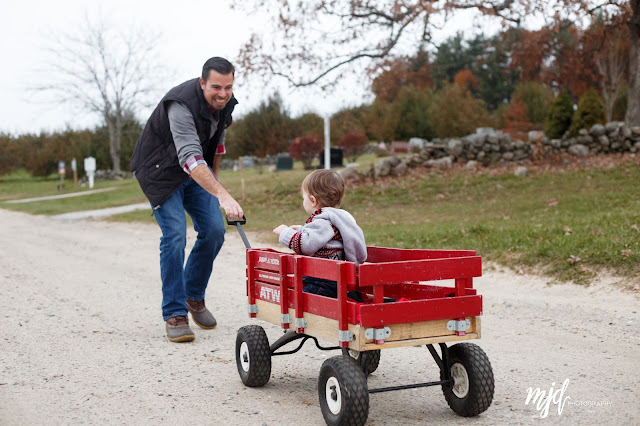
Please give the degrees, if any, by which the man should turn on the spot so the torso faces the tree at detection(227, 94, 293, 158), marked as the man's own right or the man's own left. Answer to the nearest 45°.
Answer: approximately 135° to the man's own left

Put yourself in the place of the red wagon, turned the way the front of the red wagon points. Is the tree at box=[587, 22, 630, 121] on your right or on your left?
on your right

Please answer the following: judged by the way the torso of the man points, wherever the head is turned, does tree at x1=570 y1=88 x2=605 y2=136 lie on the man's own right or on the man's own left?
on the man's own left

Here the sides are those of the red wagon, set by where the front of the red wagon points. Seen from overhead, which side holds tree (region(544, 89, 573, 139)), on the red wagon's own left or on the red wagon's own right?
on the red wagon's own right

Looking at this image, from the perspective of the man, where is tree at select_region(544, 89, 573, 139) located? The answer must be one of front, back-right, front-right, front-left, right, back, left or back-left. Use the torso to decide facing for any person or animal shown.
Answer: left

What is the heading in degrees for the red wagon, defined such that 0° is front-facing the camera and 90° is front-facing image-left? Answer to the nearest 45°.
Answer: approximately 135°

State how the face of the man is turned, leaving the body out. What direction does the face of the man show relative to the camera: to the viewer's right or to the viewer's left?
to the viewer's right

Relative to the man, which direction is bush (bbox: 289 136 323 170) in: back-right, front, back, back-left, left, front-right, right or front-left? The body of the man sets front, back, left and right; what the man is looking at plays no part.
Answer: back-left

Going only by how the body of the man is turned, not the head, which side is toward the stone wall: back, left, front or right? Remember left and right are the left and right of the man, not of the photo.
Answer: left

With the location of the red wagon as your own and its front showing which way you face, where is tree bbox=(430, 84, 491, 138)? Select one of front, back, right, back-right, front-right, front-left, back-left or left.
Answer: front-right

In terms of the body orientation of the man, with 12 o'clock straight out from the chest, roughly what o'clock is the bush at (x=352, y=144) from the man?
The bush is roughly at 8 o'clock from the man.

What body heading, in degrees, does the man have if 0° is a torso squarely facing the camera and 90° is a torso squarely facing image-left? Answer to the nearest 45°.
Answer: approximately 315°
